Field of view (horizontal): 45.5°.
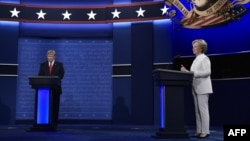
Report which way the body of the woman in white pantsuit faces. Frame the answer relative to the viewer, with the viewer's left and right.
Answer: facing to the left of the viewer

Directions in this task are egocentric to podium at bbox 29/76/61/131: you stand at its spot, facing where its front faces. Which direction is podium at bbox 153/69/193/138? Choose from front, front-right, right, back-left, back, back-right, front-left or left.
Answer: front-left

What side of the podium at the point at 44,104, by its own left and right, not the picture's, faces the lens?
front

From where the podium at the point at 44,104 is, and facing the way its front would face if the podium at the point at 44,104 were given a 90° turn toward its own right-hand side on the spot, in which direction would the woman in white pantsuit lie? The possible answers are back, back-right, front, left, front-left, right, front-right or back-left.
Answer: back-left
